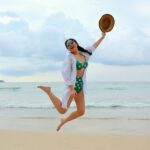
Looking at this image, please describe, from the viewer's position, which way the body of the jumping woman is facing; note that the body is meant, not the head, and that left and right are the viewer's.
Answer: facing the viewer and to the right of the viewer
